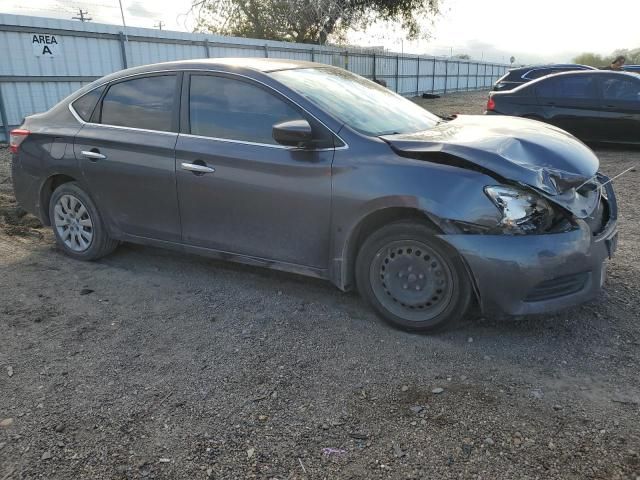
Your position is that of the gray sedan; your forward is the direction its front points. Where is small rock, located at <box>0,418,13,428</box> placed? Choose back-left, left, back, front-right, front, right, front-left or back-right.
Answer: right

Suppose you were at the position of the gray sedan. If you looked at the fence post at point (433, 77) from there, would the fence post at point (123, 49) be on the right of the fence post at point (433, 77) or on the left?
left

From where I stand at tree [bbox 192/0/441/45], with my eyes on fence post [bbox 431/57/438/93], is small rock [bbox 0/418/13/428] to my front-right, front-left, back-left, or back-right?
back-right

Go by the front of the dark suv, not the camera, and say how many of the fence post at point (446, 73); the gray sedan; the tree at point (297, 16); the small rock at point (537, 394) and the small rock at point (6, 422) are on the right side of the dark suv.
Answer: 3

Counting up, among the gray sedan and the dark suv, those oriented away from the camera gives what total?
0

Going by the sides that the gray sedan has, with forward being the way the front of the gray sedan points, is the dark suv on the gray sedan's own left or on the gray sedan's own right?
on the gray sedan's own left

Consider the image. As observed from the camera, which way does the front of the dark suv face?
facing to the right of the viewer

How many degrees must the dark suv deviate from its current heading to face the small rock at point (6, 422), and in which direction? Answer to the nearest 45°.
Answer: approximately 90° to its right

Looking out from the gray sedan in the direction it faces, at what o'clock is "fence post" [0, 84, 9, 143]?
The fence post is roughly at 6 o'clock from the gray sedan.

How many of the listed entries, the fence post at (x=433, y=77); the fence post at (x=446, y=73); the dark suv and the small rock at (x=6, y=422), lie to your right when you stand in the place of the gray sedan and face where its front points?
1

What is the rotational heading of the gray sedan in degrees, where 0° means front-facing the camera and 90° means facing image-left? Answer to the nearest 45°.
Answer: approximately 315°

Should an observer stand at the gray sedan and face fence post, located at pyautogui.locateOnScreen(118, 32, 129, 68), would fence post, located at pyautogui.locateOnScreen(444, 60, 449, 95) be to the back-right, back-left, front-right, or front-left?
front-right

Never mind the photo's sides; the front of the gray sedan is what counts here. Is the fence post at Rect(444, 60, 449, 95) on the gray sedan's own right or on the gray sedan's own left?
on the gray sedan's own left

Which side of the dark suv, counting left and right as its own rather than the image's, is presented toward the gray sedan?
right

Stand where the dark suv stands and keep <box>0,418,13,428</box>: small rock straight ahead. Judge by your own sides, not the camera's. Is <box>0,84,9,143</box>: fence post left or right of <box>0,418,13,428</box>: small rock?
right
